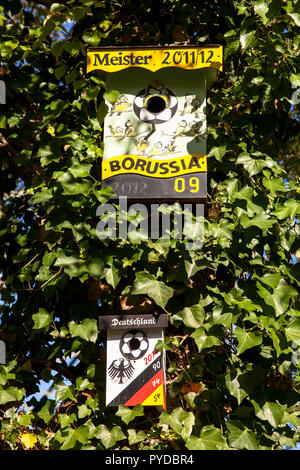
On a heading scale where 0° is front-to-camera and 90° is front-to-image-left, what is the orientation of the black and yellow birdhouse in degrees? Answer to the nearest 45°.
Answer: approximately 0°

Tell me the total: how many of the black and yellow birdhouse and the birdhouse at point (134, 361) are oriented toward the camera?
2

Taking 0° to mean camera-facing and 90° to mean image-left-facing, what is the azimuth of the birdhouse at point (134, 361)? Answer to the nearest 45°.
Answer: approximately 0°
